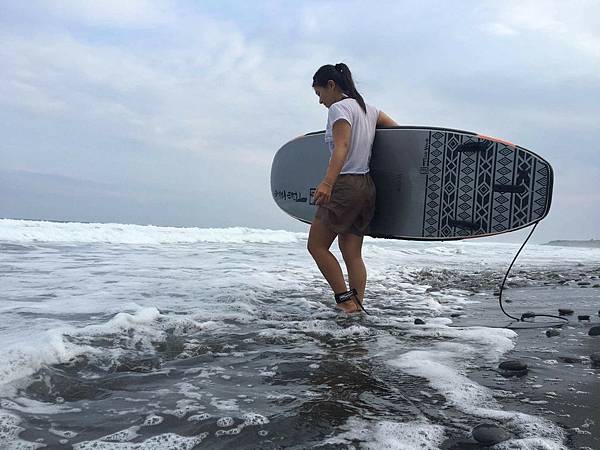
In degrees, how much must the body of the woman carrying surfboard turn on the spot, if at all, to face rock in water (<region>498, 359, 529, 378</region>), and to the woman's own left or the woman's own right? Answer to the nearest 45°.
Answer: approximately 180°

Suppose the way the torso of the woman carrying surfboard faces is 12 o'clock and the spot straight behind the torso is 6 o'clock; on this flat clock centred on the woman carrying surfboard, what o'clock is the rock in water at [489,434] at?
The rock in water is roughly at 7 o'clock from the woman carrying surfboard.

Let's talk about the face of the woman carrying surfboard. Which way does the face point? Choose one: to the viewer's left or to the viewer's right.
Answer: to the viewer's left

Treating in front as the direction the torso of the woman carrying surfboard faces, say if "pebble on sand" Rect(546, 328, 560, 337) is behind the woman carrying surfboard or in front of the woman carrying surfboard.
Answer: behind

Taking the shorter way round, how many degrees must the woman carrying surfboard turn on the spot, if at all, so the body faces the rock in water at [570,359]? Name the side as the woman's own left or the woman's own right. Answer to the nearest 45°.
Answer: approximately 180°

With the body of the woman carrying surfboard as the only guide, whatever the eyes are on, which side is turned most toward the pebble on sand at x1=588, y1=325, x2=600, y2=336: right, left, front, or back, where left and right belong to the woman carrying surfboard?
back

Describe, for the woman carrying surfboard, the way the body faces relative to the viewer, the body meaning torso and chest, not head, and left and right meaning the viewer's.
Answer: facing away from the viewer and to the left of the viewer
